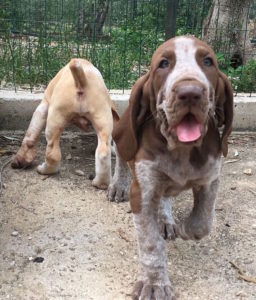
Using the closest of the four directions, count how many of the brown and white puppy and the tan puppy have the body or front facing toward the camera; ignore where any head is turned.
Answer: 1

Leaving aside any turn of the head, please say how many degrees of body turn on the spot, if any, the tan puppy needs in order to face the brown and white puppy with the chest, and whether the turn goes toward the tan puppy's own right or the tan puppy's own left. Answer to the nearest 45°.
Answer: approximately 180°

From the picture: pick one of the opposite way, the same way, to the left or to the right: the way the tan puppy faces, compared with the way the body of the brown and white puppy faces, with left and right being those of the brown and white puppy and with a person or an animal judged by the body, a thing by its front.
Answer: the opposite way

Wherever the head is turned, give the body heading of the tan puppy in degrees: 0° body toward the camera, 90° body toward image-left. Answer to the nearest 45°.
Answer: approximately 180°

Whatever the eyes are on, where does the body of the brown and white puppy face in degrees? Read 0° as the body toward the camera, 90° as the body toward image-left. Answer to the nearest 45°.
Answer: approximately 0°

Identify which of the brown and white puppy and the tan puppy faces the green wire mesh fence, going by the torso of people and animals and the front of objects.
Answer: the tan puppy

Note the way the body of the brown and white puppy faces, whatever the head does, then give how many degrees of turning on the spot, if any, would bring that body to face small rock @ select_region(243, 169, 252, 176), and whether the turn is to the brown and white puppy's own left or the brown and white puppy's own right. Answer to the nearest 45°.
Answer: approximately 135° to the brown and white puppy's own left

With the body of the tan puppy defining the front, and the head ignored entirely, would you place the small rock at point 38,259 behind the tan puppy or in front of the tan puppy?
behind

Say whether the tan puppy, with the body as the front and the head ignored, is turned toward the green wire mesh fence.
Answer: yes

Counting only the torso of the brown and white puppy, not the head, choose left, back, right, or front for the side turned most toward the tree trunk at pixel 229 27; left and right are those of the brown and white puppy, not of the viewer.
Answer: back

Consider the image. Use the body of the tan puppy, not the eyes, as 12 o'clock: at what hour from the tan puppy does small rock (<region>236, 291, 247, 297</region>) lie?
The small rock is roughly at 5 o'clock from the tan puppy.
